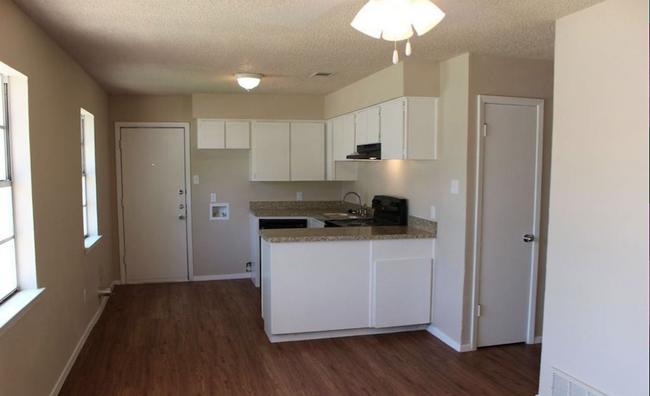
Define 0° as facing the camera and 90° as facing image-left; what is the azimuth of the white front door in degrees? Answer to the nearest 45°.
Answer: approximately 0°

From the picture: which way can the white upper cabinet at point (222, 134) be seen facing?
toward the camera

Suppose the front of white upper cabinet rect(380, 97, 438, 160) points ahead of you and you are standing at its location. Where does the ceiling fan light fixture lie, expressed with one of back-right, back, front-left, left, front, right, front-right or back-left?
left

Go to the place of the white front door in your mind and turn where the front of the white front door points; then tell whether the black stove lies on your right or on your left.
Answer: on your left

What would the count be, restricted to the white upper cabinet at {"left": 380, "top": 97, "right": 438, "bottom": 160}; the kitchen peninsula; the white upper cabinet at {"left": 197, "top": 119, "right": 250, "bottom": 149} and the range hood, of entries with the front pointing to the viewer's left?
2

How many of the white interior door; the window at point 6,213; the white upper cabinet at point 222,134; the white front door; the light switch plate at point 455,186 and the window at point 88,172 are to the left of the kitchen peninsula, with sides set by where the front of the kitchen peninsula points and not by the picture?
2

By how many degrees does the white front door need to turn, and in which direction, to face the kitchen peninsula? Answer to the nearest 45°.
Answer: approximately 45° to its left

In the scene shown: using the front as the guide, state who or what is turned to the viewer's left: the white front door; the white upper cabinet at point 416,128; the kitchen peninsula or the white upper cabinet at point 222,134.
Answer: the white upper cabinet at point 416,128

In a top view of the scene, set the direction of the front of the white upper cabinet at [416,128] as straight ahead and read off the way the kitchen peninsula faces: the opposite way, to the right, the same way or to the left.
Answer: to the left

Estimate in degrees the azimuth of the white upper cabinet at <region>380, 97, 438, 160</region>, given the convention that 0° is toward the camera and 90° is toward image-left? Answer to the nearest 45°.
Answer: approximately 90°

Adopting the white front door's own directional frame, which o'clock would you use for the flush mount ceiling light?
The flush mount ceiling light is roughly at 11 o'clock from the white front door.
